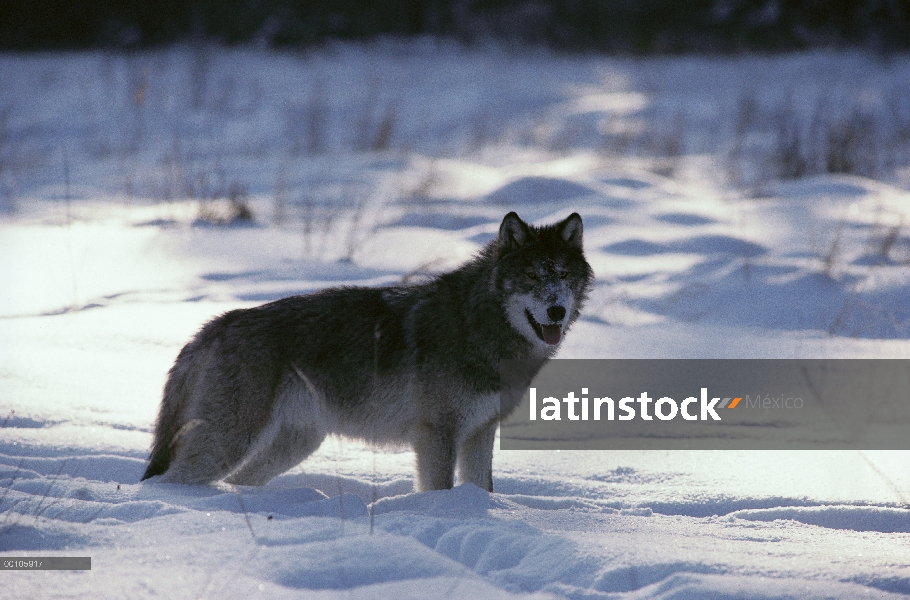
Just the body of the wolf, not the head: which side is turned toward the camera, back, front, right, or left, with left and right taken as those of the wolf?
right
